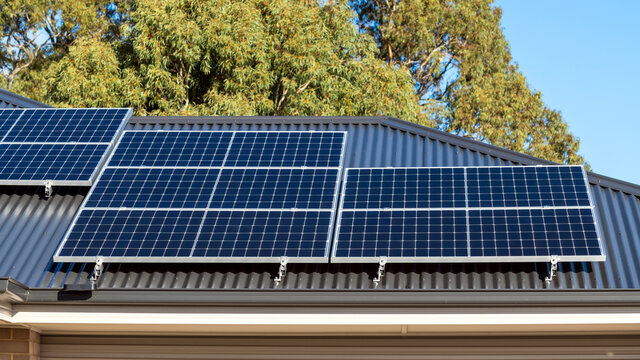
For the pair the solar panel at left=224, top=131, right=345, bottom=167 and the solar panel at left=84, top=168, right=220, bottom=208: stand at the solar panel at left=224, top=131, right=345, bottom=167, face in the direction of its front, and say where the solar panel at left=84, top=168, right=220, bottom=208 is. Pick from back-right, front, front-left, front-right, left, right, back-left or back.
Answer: right

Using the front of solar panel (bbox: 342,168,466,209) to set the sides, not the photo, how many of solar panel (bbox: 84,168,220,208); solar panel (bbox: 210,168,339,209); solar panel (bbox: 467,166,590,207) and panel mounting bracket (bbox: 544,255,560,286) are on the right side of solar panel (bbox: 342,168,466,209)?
2

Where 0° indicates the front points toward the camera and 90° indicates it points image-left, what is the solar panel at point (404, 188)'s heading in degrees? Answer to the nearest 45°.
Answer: approximately 0°

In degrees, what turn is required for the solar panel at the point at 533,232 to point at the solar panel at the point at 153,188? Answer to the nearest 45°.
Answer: approximately 90° to its right

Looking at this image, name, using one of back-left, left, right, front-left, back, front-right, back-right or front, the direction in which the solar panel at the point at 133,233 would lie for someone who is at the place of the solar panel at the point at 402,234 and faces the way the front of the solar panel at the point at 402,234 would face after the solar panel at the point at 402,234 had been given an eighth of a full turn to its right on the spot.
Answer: front-right

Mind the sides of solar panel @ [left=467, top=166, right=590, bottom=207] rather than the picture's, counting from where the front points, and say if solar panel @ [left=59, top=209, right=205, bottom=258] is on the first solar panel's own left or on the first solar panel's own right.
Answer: on the first solar panel's own right

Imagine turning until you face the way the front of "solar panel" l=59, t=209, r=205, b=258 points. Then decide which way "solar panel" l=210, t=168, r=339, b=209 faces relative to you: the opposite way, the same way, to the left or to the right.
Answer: the same way

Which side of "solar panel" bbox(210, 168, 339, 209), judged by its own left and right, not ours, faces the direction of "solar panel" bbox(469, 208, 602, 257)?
left

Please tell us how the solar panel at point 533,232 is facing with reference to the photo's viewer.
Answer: facing the viewer

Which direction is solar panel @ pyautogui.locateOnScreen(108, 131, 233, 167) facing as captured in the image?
toward the camera

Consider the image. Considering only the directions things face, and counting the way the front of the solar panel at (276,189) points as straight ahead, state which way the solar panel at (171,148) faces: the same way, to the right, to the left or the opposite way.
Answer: the same way

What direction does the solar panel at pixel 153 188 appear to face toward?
toward the camera
